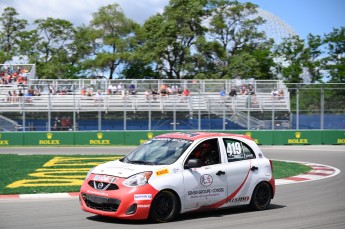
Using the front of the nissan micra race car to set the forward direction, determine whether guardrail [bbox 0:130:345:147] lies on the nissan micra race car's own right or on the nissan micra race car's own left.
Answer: on the nissan micra race car's own right

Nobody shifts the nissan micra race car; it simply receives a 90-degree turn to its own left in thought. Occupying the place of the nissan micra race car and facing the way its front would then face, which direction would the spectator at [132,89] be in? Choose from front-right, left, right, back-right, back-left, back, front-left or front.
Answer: back-left

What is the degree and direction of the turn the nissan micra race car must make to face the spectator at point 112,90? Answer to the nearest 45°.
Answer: approximately 135° to its right

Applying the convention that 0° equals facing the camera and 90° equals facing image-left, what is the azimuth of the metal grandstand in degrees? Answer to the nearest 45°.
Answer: approximately 0°

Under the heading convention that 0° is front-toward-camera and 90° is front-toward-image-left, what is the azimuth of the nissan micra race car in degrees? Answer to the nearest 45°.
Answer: approximately 45°

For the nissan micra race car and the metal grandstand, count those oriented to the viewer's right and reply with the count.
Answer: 0

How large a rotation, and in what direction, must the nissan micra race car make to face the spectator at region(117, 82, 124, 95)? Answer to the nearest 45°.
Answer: approximately 135° to its right

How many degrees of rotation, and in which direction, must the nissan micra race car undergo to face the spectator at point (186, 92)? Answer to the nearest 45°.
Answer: approximately 135° to its right
